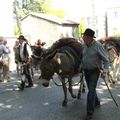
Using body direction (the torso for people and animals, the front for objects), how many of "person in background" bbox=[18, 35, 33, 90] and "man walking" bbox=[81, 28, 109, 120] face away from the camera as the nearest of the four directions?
0

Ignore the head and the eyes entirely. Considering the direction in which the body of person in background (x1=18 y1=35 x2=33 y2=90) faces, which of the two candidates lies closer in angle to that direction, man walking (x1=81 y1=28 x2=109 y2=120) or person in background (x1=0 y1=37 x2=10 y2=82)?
the man walking

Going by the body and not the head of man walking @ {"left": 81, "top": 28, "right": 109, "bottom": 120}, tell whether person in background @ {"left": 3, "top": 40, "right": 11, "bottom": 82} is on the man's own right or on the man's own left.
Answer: on the man's own right

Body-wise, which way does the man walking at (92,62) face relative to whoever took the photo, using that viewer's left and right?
facing the viewer and to the left of the viewer

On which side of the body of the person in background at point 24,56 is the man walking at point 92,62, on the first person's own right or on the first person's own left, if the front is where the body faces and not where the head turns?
on the first person's own left

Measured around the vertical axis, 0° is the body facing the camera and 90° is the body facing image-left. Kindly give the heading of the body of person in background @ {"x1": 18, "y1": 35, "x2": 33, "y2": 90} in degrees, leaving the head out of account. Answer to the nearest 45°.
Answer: approximately 45°

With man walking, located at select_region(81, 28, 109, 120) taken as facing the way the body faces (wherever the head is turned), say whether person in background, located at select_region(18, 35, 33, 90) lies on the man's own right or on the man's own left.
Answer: on the man's own right

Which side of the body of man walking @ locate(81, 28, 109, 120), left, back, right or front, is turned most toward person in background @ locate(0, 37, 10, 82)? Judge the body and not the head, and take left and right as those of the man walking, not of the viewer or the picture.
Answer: right
